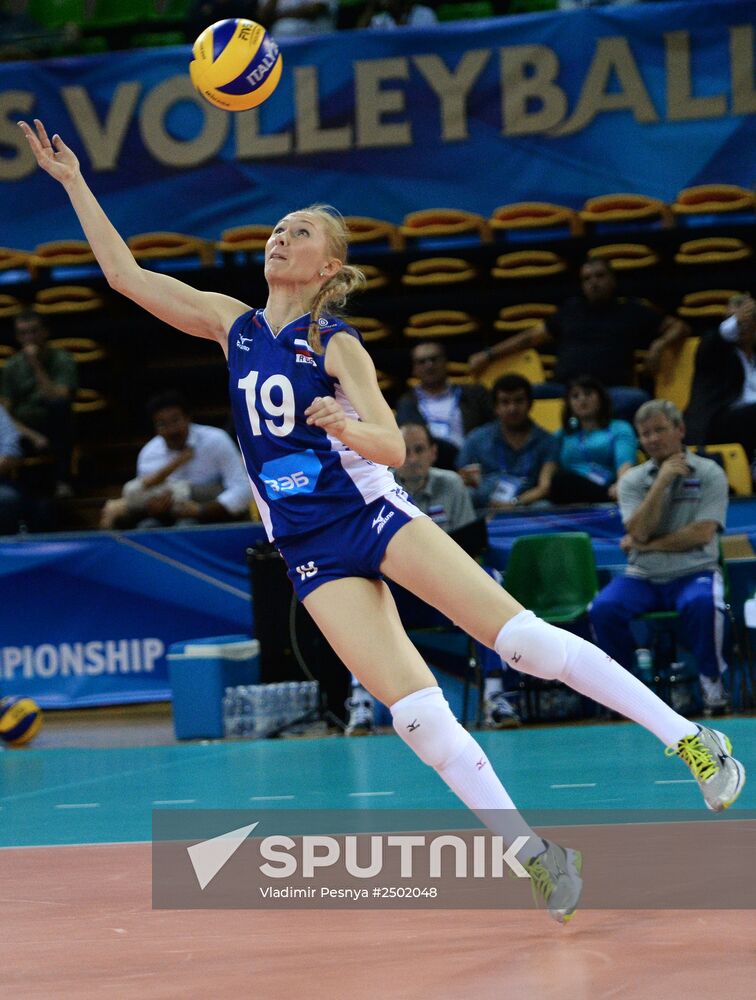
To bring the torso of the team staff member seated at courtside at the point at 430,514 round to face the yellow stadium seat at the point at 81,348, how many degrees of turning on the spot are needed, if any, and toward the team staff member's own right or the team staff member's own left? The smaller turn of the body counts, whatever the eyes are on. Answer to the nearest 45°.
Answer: approximately 135° to the team staff member's own right

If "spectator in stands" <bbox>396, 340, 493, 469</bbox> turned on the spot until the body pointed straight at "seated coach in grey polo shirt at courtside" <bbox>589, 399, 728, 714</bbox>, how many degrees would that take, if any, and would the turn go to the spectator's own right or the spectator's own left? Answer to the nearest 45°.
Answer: approximately 45° to the spectator's own left

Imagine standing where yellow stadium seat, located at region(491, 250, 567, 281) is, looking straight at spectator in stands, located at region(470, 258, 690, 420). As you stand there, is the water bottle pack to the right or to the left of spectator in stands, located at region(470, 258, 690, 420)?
right

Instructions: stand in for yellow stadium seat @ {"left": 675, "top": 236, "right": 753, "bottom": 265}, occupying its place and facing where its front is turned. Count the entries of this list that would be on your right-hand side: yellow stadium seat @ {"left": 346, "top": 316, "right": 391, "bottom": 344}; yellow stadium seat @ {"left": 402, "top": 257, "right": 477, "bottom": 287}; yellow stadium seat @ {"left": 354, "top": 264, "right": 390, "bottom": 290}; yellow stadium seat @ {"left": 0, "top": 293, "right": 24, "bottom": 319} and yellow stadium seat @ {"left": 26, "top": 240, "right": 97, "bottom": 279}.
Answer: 5

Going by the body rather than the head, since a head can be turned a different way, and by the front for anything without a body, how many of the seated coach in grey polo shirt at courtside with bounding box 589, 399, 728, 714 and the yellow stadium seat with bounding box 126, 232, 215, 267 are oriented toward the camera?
2

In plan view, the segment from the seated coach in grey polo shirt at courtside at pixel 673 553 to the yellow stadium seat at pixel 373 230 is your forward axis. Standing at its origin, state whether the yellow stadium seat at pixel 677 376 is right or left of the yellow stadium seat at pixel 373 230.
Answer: right

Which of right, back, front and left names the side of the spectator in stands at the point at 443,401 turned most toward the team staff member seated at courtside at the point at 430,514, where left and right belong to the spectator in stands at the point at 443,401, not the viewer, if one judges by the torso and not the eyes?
front

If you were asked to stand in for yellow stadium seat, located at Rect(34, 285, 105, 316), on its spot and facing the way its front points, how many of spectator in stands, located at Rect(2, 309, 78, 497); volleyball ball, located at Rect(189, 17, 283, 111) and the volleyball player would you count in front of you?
3

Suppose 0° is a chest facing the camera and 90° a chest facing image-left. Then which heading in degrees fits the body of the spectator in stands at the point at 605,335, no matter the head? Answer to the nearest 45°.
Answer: approximately 0°

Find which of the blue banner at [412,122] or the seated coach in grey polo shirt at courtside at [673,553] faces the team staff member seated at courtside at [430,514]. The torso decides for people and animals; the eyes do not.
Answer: the blue banner
